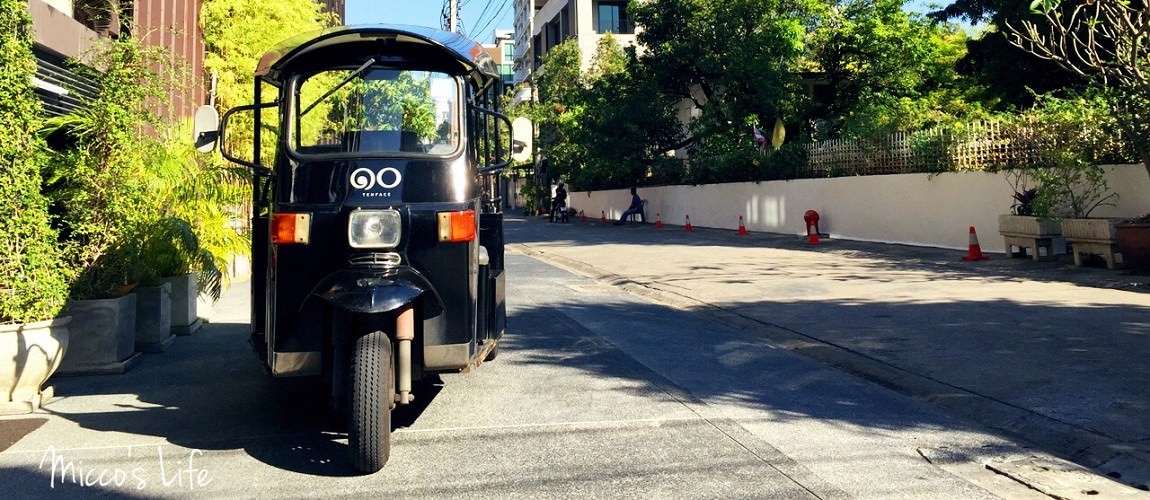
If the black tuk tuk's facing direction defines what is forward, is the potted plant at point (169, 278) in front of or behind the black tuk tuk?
behind

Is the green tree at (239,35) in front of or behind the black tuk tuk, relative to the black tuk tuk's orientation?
behind

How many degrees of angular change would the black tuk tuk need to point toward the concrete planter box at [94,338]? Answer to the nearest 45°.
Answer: approximately 135° to its right

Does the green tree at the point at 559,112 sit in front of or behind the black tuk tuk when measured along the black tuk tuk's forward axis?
behind

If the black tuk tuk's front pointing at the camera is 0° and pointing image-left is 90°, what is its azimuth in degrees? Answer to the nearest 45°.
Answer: approximately 0°

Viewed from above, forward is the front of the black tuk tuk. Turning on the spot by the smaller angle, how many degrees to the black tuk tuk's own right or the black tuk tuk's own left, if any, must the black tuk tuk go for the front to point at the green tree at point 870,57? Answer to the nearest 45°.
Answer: approximately 135° to the black tuk tuk's own left

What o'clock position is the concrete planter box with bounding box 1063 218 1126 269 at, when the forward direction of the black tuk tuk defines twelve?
The concrete planter box is roughly at 8 o'clock from the black tuk tuk.

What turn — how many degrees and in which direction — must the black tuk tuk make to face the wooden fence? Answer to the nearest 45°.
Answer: approximately 135° to its left

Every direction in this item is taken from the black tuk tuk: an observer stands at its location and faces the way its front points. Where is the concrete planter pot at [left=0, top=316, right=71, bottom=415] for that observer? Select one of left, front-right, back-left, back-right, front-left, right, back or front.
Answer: back-right

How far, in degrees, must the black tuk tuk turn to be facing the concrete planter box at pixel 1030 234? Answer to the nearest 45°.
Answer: approximately 135° to its left

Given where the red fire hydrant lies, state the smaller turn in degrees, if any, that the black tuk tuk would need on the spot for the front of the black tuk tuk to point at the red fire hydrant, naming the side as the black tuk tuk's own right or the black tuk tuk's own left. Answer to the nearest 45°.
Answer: approximately 135° to the black tuk tuk's own left
